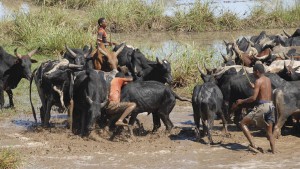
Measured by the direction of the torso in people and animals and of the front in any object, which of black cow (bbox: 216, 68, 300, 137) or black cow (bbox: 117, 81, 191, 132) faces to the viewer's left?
black cow (bbox: 117, 81, 191, 132)

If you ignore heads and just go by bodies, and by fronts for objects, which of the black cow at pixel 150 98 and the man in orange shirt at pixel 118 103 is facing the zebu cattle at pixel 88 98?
the black cow at pixel 150 98

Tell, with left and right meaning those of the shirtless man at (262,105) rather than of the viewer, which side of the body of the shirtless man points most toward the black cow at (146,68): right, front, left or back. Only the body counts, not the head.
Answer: front

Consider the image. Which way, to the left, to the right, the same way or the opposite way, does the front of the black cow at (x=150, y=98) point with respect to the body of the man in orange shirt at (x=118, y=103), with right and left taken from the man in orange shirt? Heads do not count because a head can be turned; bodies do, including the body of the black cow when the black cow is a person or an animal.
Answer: the opposite way

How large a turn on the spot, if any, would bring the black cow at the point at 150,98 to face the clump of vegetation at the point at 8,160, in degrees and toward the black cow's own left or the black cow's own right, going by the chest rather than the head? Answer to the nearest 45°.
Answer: approximately 45° to the black cow's own left

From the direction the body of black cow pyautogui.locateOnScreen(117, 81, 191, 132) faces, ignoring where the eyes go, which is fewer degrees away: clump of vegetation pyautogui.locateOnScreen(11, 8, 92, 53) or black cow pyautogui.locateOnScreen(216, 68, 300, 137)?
the clump of vegetation

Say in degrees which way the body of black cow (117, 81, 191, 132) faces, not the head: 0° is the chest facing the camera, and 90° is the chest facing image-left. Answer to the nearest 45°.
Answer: approximately 90°

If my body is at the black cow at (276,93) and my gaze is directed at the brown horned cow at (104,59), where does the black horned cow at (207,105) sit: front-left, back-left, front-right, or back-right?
front-left

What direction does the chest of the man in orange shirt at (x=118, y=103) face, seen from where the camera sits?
to the viewer's right

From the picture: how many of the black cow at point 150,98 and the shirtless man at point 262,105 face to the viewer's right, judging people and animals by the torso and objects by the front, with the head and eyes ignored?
0
